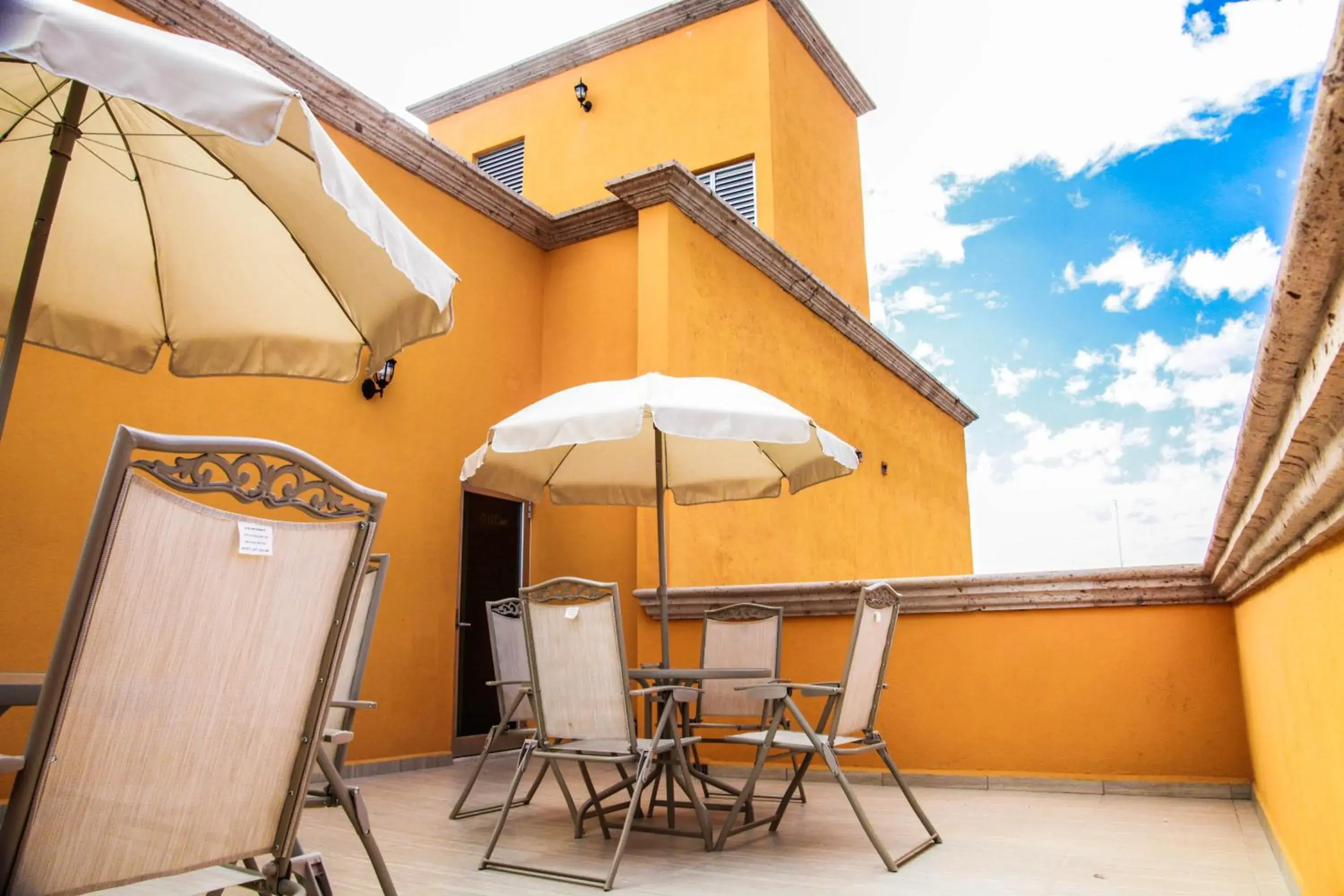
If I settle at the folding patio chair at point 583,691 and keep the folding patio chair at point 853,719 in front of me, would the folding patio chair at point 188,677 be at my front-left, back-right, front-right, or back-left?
back-right

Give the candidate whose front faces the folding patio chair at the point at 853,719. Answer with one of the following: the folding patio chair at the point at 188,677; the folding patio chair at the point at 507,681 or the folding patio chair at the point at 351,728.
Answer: the folding patio chair at the point at 507,681

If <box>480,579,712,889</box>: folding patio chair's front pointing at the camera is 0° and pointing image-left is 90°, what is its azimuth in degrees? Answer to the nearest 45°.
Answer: approximately 225°

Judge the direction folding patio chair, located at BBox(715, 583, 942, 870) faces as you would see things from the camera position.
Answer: facing away from the viewer and to the left of the viewer

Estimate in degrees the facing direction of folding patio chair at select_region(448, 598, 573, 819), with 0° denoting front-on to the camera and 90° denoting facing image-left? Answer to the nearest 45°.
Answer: approximately 315°

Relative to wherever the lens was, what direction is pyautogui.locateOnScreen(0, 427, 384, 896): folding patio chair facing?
facing away from the viewer and to the left of the viewer

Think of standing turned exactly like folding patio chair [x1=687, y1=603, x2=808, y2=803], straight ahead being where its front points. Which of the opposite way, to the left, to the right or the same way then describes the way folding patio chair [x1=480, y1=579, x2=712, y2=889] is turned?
the opposite way

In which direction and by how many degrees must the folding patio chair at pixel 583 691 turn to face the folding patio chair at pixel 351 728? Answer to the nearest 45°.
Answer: approximately 180°
